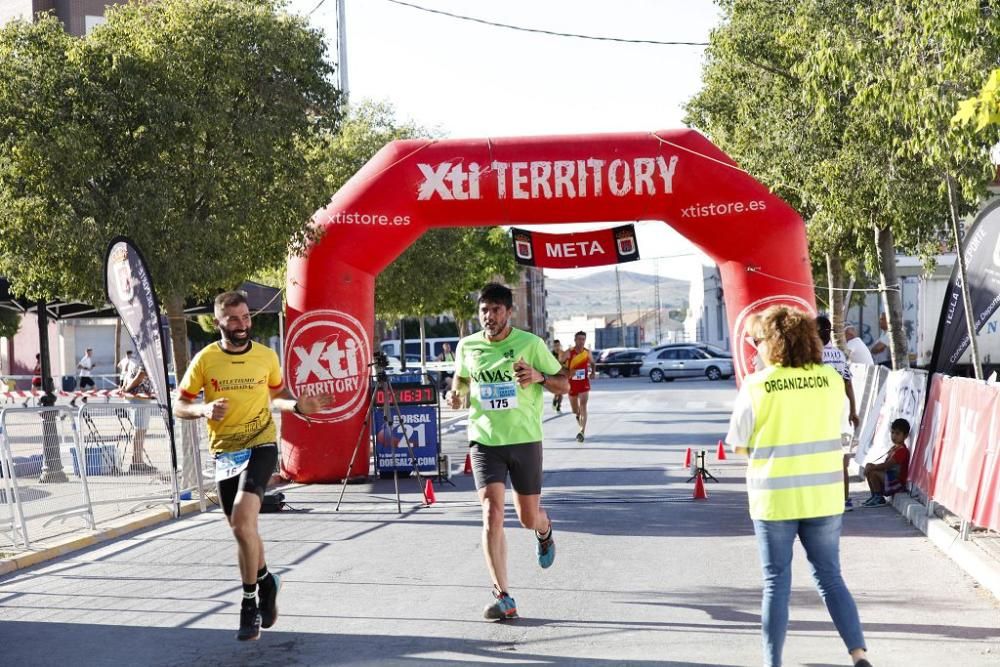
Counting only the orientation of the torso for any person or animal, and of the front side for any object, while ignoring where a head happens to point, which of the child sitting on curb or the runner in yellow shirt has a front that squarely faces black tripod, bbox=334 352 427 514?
the child sitting on curb

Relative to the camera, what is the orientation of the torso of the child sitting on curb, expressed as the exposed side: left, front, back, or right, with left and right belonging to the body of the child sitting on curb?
left

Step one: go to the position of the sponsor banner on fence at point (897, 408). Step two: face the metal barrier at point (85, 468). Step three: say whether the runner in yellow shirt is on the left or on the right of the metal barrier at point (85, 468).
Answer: left

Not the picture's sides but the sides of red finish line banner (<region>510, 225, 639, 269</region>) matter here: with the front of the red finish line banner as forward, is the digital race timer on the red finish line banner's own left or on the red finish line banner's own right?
on the red finish line banner's own right

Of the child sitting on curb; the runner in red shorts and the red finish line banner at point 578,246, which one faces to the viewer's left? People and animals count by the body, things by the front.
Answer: the child sitting on curb

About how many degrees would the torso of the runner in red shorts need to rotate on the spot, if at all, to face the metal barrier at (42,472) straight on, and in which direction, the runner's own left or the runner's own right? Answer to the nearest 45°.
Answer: approximately 45° to the runner's own right

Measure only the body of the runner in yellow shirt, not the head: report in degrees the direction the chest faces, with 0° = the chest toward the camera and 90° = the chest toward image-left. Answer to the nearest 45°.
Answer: approximately 0°

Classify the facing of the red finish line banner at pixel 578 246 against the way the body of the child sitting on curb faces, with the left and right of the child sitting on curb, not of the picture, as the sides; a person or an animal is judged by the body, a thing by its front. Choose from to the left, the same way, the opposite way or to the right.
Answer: to the left
